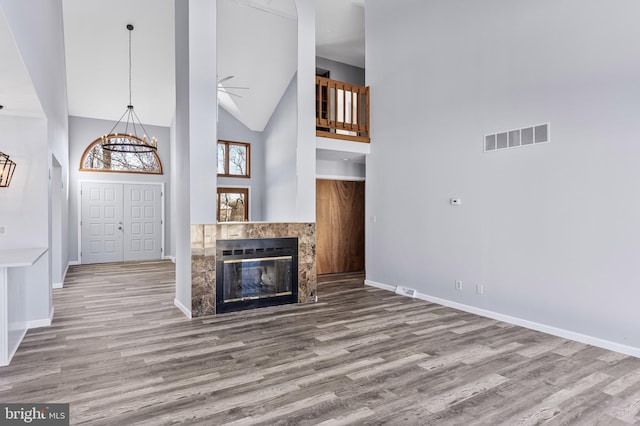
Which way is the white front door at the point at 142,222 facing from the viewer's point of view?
toward the camera

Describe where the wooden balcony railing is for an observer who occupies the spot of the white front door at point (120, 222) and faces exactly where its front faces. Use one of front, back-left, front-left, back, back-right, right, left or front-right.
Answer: front-left

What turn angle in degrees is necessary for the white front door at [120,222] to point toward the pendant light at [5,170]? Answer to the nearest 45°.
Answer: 0° — it already faces it

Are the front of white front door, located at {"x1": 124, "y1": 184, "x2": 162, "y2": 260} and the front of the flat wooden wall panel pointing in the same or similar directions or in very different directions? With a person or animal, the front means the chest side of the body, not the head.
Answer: same or similar directions

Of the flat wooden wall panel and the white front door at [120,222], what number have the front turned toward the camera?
2

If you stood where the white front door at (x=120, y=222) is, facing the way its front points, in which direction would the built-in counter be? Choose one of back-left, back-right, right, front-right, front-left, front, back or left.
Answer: front

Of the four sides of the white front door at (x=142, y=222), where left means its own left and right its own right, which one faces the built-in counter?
front

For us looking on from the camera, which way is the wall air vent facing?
facing the viewer and to the left of the viewer

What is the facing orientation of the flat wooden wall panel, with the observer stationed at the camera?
facing the viewer

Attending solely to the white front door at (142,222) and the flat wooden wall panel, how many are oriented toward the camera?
2

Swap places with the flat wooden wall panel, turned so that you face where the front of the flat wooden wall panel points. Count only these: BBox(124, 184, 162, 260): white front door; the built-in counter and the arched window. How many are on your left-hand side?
0

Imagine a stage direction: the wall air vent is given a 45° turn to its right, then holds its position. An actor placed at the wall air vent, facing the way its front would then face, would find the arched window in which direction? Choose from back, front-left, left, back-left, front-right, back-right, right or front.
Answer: front

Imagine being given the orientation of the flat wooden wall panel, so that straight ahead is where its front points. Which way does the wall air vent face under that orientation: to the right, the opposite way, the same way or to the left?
to the right

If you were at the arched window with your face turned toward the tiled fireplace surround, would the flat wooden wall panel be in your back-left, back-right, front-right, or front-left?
front-left
